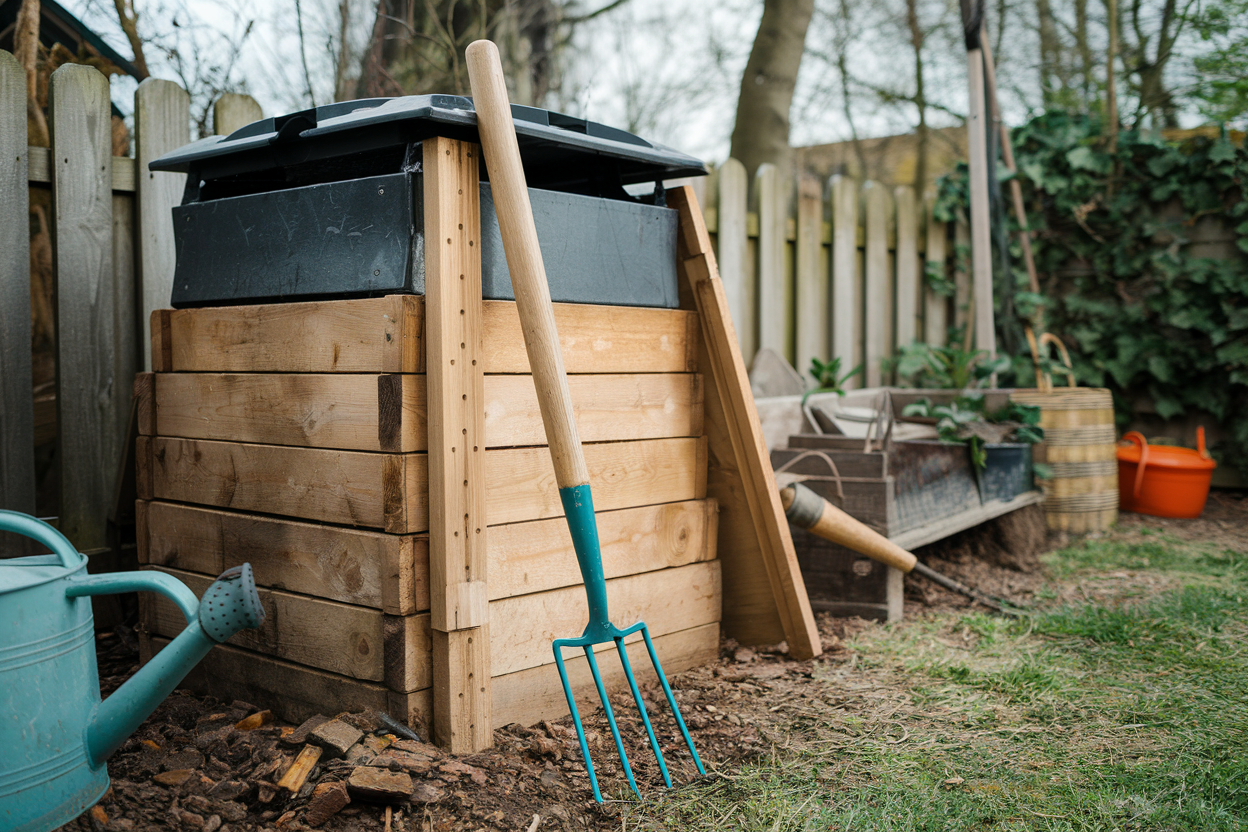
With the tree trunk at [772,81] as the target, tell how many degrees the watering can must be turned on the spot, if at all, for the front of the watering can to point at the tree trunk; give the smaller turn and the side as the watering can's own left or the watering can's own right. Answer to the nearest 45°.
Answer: approximately 45° to the watering can's own left

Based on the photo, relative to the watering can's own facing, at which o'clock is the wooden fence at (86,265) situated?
The wooden fence is roughly at 9 o'clock from the watering can.

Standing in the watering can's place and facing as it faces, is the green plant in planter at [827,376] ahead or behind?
ahead

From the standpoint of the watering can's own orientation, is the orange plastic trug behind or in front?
in front

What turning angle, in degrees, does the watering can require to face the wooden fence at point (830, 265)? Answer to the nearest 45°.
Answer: approximately 45° to its left

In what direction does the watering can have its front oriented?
to the viewer's right

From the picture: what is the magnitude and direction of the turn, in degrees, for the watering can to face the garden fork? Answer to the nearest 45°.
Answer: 0° — it already faces it

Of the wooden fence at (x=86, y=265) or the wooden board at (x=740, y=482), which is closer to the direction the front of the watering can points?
the wooden board

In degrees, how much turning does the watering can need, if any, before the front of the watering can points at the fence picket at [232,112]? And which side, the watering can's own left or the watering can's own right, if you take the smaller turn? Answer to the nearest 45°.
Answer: approximately 90° to the watering can's own left

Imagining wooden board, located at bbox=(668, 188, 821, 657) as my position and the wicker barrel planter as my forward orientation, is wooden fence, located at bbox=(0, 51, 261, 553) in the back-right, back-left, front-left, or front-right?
back-left

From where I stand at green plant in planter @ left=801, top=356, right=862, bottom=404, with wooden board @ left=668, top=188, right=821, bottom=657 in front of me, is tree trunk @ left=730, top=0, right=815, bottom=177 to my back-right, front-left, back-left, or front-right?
back-right
